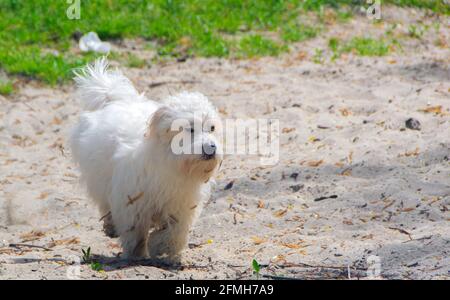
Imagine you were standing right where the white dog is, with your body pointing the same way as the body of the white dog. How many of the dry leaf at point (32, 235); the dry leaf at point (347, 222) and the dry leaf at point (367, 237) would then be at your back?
1

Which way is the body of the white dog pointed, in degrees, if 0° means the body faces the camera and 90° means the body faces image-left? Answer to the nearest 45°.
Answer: approximately 315°

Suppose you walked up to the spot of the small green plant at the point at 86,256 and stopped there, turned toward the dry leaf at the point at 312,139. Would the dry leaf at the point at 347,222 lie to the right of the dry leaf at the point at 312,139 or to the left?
right

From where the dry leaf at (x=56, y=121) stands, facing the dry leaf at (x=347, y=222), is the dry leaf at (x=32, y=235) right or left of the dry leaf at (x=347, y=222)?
right

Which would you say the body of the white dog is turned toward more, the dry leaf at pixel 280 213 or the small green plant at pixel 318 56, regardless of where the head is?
the dry leaf

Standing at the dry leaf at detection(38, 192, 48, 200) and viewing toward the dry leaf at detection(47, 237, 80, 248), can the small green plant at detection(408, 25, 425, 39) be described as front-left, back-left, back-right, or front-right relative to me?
back-left

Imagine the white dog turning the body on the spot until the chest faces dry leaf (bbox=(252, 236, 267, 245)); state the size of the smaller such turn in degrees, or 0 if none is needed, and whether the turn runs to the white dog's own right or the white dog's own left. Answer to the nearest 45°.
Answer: approximately 45° to the white dog's own left

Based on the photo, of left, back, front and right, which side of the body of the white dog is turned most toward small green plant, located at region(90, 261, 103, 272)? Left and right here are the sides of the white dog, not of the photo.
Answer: right

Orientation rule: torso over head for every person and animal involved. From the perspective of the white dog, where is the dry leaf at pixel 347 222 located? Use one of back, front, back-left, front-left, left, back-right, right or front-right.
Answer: front-left

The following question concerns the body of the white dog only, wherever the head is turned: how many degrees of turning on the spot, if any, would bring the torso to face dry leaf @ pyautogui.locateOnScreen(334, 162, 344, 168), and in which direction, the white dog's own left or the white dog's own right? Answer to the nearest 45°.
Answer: approximately 90° to the white dog's own left

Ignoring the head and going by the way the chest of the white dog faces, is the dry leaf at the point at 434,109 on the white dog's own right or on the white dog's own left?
on the white dog's own left

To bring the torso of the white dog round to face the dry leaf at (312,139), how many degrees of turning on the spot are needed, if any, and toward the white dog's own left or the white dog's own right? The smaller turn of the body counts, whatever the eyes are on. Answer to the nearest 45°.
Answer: approximately 90° to the white dog's own left

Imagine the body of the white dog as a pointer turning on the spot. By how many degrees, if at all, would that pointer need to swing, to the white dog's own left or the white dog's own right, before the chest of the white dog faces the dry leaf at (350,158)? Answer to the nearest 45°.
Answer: approximately 90° to the white dog's own left

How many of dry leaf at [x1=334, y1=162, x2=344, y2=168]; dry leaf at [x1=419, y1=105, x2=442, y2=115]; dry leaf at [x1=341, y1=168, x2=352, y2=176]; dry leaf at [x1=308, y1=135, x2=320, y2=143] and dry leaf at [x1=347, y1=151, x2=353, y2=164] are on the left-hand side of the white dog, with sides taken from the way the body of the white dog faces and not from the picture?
5
